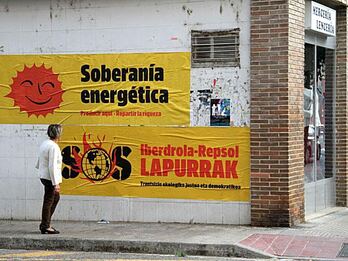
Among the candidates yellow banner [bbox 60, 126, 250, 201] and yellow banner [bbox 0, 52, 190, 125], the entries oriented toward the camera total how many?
2

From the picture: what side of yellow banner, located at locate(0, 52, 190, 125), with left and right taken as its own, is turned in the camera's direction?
front

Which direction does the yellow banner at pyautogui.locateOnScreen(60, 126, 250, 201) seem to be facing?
toward the camera

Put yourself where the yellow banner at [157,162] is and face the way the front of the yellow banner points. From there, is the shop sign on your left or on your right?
on your left

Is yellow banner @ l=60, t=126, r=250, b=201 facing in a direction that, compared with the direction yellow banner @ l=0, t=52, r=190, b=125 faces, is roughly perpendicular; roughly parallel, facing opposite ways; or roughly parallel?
roughly parallel

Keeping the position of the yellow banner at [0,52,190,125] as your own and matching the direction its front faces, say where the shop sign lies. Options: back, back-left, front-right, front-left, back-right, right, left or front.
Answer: left
